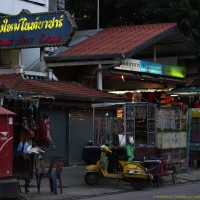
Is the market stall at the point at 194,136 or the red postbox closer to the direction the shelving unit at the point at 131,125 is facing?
the red postbox

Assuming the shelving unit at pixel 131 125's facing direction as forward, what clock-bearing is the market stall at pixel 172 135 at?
The market stall is roughly at 9 o'clock from the shelving unit.

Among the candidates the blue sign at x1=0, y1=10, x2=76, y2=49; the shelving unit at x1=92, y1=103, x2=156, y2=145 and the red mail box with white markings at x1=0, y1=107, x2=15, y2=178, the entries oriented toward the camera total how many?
3

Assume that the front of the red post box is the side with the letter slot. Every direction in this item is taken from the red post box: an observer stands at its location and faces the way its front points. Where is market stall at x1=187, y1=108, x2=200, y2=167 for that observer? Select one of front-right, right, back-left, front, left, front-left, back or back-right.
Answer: back-left

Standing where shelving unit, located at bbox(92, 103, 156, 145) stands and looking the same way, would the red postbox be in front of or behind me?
in front

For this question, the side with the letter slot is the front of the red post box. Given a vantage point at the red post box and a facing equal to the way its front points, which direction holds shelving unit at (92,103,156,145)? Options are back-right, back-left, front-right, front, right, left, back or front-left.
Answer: back-left

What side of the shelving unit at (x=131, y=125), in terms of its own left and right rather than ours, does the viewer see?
front

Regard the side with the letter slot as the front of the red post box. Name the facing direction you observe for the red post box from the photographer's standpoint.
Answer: facing the viewer

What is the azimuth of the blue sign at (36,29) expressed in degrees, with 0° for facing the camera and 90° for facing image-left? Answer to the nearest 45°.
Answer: approximately 0°

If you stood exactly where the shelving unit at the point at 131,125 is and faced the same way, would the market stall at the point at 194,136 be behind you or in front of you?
behind
